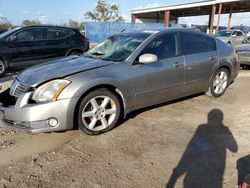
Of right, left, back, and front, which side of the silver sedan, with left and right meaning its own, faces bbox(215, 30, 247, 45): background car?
back

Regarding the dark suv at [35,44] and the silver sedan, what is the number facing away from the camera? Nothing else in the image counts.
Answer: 0

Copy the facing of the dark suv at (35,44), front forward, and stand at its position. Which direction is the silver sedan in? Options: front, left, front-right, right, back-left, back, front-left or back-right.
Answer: left

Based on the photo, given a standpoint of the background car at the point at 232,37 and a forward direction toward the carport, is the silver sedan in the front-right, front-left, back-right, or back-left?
back-left

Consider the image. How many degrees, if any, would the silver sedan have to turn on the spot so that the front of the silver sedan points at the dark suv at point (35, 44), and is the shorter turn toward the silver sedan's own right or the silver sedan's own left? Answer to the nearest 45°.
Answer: approximately 90° to the silver sedan's own right

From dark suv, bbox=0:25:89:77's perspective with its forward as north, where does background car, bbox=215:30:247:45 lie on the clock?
The background car is roughly at 5 o'clock from the dark suv.

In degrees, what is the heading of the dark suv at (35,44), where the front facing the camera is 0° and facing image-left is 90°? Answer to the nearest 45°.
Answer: approximately 90°

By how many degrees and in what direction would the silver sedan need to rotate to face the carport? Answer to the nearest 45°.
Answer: approximately 135° to its right

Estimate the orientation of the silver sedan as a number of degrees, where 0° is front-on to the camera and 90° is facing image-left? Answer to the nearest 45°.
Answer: approximately 45°

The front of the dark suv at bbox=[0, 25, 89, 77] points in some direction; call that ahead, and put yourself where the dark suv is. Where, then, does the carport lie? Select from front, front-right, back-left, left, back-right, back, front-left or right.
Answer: back-right
